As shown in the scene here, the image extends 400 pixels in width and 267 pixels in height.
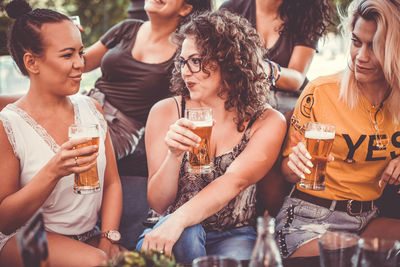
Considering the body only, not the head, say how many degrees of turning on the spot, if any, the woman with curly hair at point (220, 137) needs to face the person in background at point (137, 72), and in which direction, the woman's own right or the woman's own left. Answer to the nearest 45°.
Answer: approximately 90° to the woman's own right

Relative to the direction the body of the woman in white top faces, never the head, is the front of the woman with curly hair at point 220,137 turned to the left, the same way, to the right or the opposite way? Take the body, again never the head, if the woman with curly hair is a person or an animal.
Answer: to the right

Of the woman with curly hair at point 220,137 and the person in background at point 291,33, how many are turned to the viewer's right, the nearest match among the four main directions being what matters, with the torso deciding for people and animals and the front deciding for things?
0

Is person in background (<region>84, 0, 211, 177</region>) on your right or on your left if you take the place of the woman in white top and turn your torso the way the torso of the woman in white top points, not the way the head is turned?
on your left

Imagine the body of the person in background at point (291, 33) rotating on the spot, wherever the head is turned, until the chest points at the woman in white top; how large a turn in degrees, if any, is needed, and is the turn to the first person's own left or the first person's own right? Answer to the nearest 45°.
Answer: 0° — they already face them

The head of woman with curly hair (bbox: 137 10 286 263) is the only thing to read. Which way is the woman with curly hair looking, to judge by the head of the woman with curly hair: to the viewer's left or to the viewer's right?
to the viewer's left

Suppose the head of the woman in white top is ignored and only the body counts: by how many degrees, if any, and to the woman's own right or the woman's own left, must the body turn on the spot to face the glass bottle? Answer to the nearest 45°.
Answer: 0° — they already face it

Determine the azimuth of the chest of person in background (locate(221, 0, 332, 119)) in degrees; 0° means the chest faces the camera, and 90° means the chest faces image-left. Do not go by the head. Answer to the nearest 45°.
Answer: approximately 45°

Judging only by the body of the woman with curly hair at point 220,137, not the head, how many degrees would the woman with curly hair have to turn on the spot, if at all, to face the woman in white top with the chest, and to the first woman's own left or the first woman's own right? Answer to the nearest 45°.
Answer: approximately 45° to the first woman's own right

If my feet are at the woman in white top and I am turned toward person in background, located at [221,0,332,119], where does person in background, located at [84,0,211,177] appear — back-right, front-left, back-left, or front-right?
front-left

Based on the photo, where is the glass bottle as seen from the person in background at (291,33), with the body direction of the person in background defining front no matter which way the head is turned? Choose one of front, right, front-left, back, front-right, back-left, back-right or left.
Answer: front-left

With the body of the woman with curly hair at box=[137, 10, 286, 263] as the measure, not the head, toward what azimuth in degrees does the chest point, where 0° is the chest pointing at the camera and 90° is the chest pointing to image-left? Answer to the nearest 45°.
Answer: approximately 45°

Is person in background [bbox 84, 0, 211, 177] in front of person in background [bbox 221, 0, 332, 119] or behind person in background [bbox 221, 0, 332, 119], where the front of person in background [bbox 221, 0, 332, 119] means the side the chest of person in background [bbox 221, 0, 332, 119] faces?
in front

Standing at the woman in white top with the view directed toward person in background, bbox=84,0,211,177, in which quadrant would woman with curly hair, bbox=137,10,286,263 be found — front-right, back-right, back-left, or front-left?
front-right
